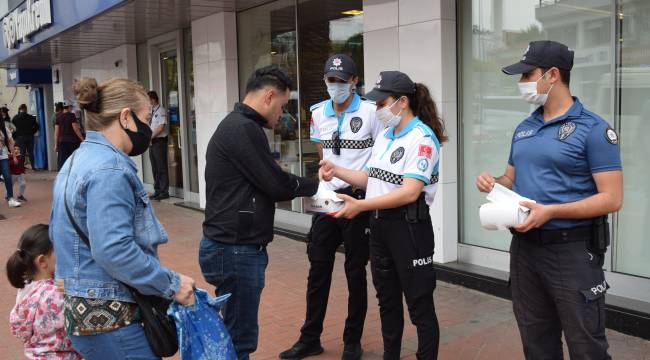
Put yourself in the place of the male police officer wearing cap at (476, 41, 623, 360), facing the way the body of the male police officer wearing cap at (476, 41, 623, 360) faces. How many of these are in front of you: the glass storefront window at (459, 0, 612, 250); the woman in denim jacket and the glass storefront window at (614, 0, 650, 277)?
1

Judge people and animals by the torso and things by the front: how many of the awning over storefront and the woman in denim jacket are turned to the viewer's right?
1

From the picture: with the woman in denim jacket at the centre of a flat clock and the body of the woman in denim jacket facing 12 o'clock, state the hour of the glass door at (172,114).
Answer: The glass door is roughly at 9 o'clock from the woman in denim jacket.

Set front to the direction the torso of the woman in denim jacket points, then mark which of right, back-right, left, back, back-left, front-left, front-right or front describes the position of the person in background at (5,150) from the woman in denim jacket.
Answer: left

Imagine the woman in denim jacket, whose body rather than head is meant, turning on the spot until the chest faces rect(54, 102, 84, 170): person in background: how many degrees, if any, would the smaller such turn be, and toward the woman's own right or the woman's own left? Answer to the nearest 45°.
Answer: approximately 90° to the woman's own left

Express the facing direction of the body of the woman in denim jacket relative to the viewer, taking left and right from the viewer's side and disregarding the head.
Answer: facing to the right of the viewer

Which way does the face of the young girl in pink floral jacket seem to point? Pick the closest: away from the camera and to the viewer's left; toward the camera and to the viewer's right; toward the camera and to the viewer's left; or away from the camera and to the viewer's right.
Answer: away from the camera and to the viewer's right

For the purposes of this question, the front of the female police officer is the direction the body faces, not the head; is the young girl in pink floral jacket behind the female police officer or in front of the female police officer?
in front

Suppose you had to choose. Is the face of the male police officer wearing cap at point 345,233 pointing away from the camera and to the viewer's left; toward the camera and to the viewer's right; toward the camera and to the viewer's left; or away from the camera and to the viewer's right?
toward the camera and to the viewer's left

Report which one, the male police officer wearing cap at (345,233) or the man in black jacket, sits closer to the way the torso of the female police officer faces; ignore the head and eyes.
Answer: the man in black jacket

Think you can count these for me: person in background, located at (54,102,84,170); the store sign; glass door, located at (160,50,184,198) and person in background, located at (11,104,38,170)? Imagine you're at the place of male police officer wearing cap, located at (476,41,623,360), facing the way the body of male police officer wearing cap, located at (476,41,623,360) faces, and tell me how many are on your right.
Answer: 4

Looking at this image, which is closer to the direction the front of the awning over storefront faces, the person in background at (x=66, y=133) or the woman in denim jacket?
the woman in denim jacket

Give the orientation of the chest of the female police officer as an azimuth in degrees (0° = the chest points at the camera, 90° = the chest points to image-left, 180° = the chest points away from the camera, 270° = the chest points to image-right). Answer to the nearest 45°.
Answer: approximately 45°

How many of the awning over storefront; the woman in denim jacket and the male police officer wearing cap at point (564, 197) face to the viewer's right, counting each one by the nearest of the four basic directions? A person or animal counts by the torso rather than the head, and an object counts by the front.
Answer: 1

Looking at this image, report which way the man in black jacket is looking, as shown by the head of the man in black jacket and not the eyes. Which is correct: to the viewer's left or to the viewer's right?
to the viewer's right
